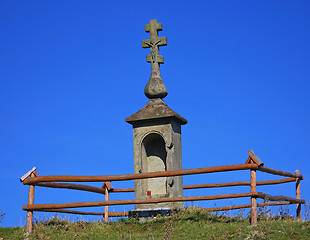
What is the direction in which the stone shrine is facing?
toward the camera
